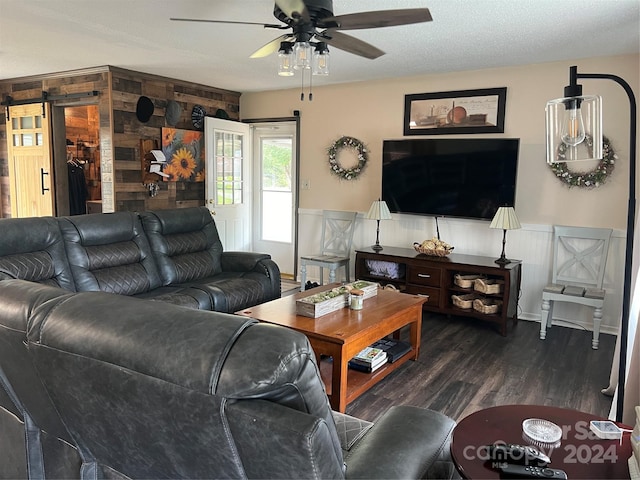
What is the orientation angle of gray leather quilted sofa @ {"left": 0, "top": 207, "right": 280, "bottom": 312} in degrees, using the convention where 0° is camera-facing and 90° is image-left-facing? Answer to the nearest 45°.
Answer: approximately 315°

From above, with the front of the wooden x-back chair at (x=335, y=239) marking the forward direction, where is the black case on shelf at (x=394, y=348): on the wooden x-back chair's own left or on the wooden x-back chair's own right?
on the wooden x-back chair's own left

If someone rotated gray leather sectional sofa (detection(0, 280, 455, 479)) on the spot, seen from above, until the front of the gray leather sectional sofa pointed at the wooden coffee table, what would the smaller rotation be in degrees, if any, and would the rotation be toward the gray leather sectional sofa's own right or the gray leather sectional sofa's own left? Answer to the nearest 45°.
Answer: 0° — it already faces it

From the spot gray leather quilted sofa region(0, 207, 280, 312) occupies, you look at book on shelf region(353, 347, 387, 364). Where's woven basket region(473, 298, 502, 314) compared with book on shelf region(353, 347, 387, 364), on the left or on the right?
left

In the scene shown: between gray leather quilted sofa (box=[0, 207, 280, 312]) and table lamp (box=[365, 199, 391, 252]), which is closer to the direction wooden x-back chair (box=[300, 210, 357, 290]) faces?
the gray leather quilted sofa

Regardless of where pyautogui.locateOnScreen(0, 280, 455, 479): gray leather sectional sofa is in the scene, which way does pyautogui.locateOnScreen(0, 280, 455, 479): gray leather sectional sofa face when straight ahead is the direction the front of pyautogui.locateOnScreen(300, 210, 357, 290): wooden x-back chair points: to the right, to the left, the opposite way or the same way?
the opposite way

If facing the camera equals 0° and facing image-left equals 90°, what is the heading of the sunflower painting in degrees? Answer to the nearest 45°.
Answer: approximately 315°

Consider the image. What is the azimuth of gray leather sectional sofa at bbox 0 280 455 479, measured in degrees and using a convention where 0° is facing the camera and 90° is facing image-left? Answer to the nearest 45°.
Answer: approximately 225°

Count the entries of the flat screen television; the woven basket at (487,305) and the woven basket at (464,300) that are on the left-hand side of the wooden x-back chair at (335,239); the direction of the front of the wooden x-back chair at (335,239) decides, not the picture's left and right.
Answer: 3

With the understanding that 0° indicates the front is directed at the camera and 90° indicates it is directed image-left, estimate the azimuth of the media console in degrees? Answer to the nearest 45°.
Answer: approximately 45°

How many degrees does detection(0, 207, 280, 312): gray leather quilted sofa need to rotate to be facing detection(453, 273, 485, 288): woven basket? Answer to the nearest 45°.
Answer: approximately 45° to its left
